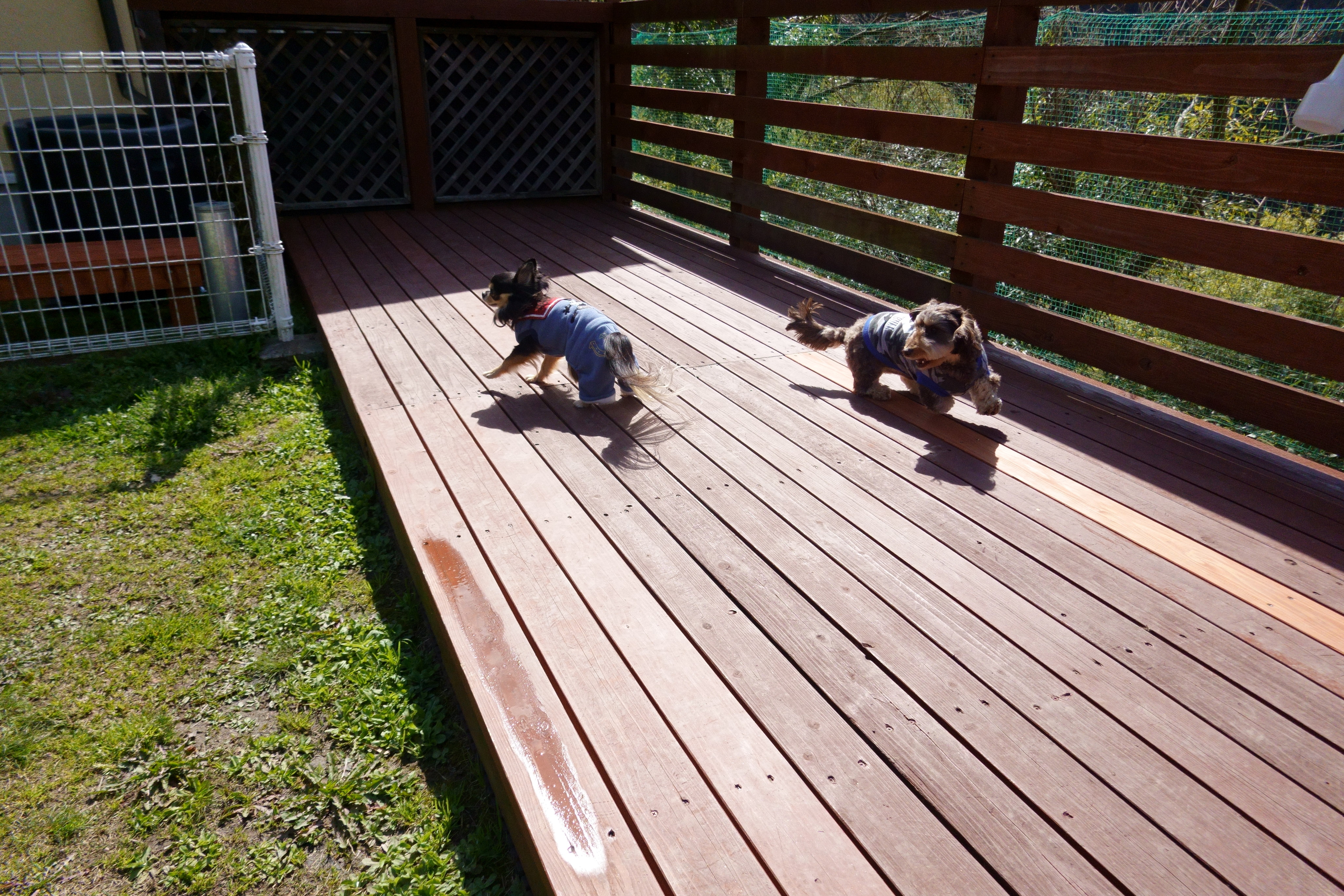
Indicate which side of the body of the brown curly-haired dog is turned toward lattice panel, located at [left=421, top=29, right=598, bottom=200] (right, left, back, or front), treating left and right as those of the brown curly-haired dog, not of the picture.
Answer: back

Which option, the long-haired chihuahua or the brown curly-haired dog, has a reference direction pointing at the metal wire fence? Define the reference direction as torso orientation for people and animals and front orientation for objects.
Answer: the long-haired chihuahua

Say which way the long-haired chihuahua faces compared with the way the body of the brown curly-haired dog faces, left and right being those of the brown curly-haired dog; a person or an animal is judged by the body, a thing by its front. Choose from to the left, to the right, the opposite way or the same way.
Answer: the opposite way

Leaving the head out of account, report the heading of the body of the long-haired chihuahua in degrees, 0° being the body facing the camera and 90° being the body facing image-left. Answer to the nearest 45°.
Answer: approximately 135°

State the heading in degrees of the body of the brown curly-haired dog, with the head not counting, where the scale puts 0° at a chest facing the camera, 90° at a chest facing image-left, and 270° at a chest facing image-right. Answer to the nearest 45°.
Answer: approximately 315°

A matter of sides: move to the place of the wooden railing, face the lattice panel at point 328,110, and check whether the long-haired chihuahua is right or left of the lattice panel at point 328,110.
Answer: left

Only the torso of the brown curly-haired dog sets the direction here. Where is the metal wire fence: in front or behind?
behind
